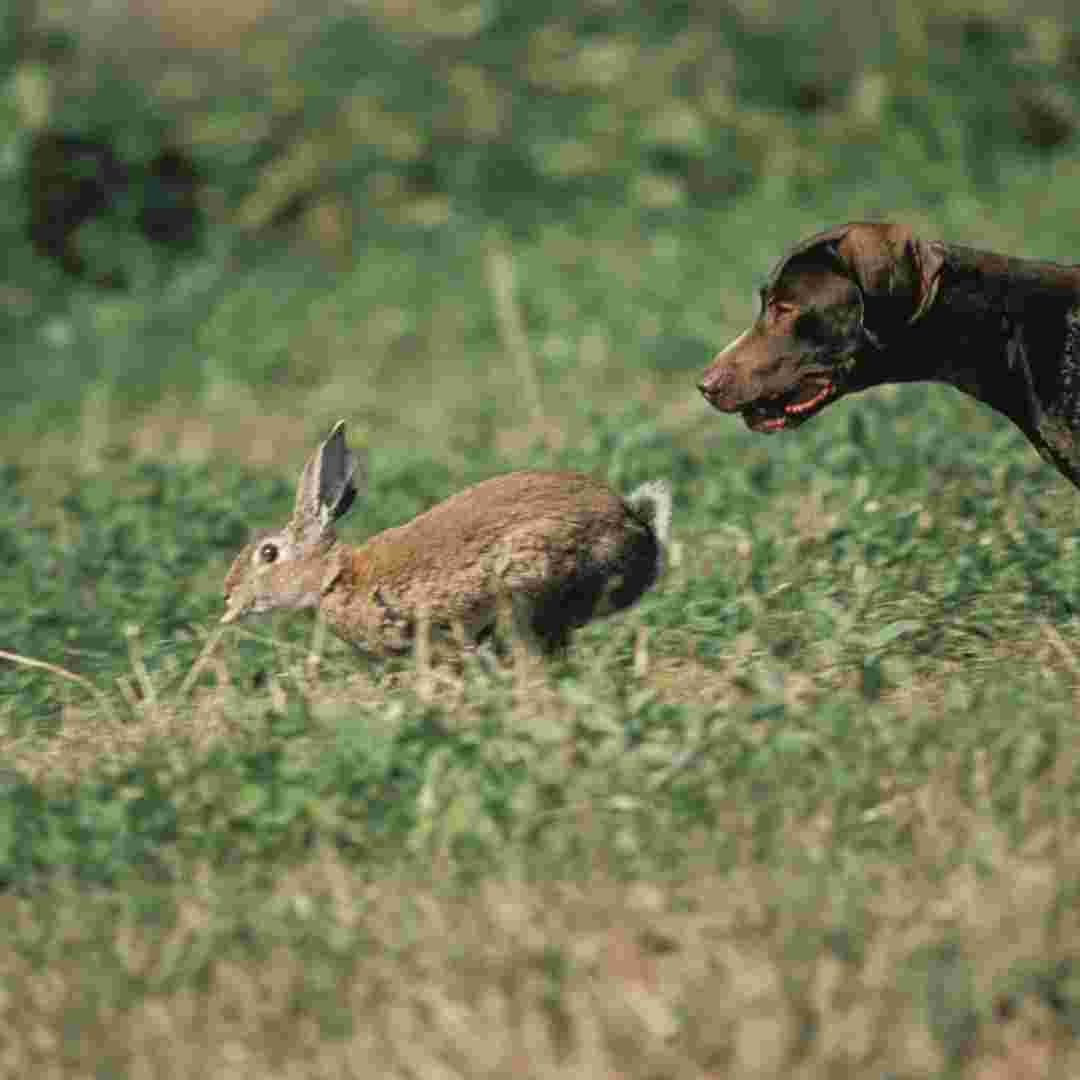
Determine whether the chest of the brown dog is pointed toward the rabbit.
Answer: yes

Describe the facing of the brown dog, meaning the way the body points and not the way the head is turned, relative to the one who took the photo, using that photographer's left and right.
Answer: facing to the left of the viewer

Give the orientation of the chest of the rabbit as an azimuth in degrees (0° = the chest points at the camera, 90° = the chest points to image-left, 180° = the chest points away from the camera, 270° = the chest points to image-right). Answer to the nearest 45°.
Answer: approximately 90°

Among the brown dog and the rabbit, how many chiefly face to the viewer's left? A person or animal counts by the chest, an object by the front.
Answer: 2

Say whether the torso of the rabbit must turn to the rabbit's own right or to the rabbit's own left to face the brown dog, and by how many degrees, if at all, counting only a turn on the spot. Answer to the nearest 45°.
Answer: approximately 180°
